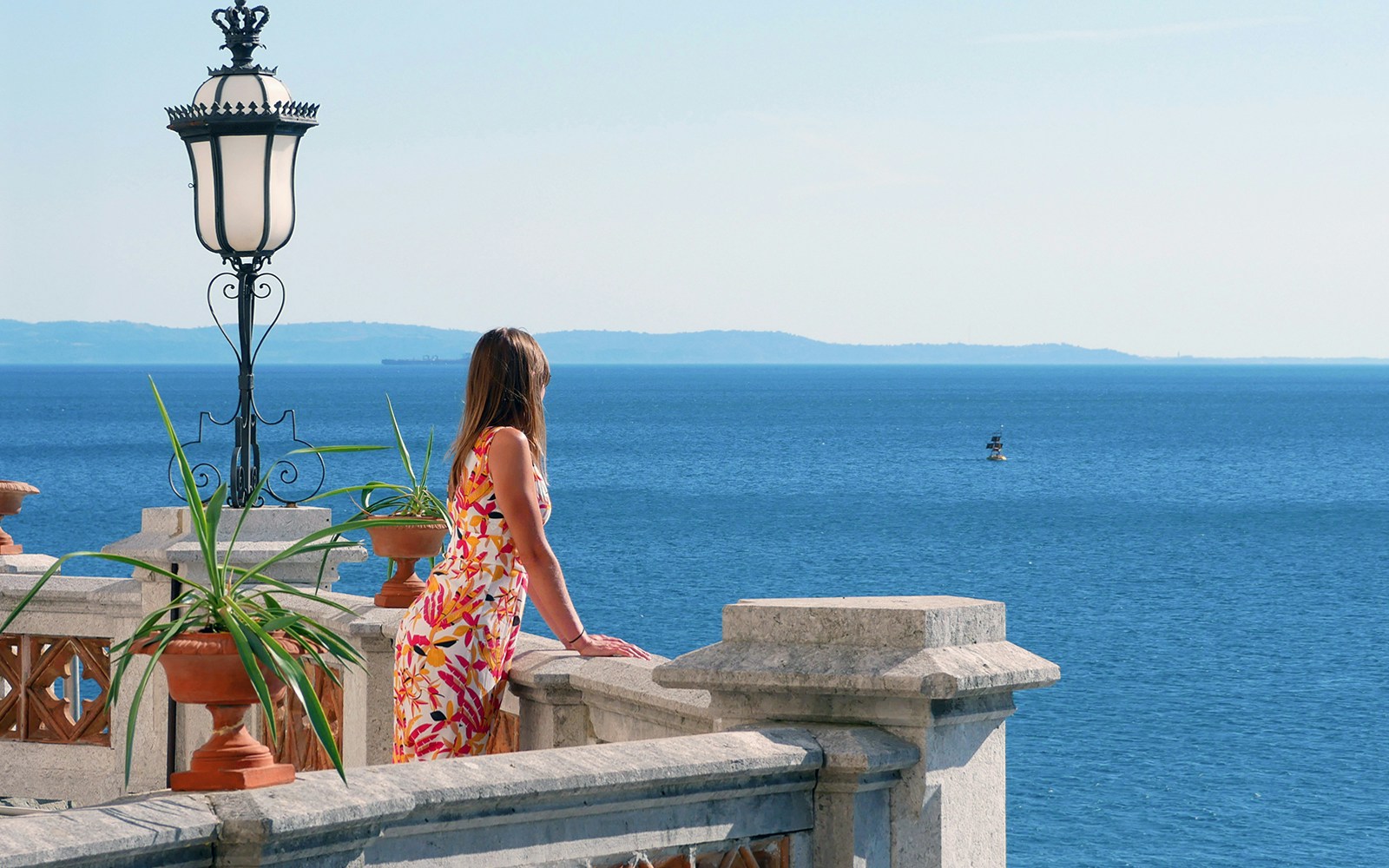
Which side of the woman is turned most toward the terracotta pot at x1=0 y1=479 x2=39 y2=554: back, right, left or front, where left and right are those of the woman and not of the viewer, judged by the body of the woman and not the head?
left

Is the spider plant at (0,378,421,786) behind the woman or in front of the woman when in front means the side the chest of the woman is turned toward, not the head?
behind

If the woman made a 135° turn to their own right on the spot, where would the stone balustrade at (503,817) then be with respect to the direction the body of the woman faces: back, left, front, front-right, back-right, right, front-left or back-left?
front

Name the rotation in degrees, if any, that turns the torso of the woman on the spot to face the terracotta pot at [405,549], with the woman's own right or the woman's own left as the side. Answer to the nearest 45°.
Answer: approximately 45° to the woman's own left

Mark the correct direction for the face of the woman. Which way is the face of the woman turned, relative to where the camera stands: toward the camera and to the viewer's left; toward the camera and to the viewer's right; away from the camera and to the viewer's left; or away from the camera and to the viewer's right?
away from the camera and to the viewer's right

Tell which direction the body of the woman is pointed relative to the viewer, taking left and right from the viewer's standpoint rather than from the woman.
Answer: facing away from the viewer and to the right of the viewer
